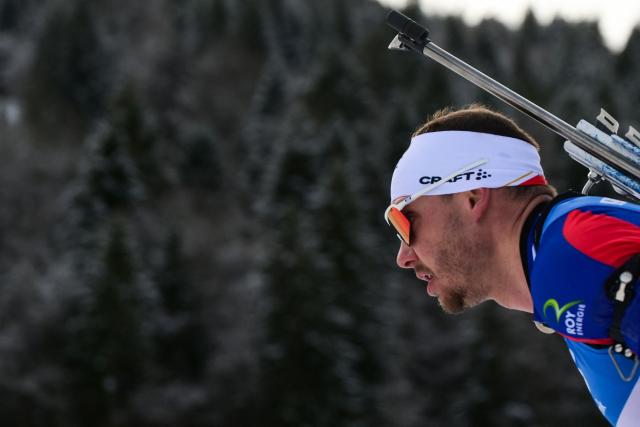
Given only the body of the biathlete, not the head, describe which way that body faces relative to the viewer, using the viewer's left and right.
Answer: facing to the left of the viewer

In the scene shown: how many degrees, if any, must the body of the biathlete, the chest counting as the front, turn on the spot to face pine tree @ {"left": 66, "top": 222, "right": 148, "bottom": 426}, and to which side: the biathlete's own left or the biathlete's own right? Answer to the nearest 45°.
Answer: approximately 45° to the biathlete's own right
